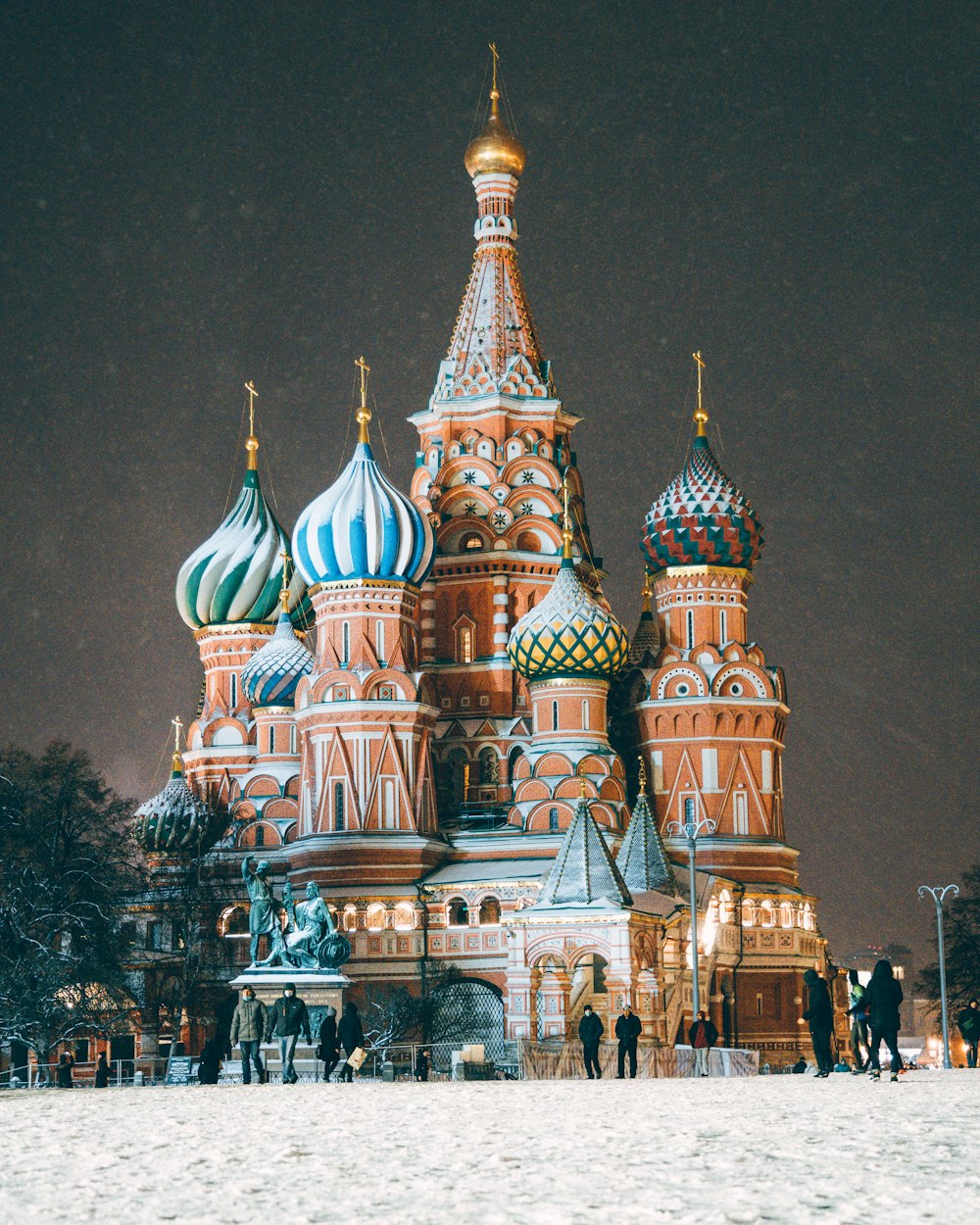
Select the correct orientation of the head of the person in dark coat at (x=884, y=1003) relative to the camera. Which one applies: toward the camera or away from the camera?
away from the camera

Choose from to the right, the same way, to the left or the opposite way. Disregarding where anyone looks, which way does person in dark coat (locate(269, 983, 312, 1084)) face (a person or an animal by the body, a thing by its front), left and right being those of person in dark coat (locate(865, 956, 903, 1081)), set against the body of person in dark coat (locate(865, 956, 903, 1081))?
the opposite way

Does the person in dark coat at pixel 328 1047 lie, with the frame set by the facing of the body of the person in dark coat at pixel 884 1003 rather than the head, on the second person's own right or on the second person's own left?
on the second person's own left

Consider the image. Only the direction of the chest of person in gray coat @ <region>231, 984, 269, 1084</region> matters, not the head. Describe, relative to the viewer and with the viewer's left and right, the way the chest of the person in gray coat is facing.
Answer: facing the viewer

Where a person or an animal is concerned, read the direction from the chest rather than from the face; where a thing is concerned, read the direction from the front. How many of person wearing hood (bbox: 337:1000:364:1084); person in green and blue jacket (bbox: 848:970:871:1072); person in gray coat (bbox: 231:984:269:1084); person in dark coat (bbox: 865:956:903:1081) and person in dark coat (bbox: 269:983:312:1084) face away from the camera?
2

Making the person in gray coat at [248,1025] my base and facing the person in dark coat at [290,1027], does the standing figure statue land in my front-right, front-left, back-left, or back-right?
front-left

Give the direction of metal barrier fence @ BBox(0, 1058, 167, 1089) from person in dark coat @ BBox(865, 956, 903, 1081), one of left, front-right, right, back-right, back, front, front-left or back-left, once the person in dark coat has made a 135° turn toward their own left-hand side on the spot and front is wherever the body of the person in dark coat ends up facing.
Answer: right

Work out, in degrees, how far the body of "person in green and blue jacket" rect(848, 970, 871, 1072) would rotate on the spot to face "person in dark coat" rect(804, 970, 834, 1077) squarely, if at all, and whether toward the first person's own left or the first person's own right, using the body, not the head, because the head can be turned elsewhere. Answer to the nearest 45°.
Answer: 0° — they already face them

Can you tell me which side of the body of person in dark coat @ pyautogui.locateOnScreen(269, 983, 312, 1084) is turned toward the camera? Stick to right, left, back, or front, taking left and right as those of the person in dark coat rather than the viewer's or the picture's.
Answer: front

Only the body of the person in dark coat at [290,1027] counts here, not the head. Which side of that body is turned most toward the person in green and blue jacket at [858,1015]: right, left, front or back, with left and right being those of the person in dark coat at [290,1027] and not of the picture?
left

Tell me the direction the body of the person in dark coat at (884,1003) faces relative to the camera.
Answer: away from the camera

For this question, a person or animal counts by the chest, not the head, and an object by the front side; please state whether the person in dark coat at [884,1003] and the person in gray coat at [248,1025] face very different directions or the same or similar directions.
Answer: very different directions
